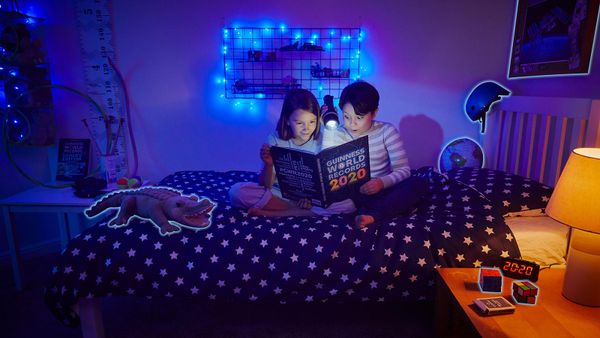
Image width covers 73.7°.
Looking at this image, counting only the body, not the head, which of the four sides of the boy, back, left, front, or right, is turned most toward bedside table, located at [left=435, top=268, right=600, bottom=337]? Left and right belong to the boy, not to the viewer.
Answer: left

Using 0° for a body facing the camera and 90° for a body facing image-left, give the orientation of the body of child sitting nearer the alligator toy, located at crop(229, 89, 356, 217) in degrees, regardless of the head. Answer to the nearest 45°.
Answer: approximately 315°

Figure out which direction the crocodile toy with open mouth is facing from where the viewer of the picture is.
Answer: facing the viewer and to the right of the viewer

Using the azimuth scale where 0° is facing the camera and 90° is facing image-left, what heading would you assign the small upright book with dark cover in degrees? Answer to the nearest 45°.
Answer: approximately 0°

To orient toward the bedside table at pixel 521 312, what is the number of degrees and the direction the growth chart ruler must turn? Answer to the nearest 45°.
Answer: approximately 45° to its left

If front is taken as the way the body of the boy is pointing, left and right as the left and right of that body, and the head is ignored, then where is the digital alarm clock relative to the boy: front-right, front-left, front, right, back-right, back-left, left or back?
left

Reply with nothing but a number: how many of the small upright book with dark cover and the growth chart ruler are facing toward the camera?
2

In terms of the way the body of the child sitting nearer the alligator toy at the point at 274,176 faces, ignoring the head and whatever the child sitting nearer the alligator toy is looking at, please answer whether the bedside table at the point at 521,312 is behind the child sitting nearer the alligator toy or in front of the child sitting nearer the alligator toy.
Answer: in front

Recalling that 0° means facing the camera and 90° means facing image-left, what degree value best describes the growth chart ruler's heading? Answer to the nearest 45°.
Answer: approximately 0°

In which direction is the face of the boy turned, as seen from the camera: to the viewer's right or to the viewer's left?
to the viewer's left

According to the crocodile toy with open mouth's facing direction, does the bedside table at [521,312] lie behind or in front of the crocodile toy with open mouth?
in front

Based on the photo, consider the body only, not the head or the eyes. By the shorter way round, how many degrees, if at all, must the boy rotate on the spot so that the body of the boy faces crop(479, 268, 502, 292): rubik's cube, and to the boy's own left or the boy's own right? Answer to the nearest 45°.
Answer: approximately 90° to the boy's own left

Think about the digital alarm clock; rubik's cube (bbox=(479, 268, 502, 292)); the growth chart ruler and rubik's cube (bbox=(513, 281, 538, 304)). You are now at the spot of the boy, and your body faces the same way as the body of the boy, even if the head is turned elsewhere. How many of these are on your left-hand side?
3

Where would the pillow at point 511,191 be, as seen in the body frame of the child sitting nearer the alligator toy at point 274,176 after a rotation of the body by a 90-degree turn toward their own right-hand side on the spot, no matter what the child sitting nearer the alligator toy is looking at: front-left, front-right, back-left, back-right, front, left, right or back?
back-left
